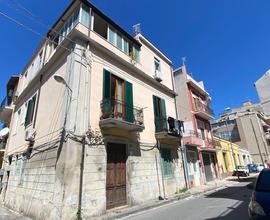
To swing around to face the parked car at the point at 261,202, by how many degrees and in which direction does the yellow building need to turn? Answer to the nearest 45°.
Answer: approximately 45° to its right

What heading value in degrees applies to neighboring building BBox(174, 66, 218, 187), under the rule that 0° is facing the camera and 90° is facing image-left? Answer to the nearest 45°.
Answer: approximately 315°

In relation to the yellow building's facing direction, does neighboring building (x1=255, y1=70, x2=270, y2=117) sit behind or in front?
in front

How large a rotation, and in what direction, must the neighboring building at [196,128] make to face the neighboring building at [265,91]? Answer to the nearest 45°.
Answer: approximately 45° to its right

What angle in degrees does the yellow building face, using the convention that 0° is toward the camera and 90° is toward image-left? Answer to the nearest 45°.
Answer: approximately 315°

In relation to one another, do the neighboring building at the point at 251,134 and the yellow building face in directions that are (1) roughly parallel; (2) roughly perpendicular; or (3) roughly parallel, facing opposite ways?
roughly perpendicular

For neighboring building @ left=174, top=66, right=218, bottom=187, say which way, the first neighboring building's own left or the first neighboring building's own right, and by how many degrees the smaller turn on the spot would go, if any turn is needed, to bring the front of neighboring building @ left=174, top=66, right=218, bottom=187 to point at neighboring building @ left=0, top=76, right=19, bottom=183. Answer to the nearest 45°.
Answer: approximately 90° to the first neighboring building's own right

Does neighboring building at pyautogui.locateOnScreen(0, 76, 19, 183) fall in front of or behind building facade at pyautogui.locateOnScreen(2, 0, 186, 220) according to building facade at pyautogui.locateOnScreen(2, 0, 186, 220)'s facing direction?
behind

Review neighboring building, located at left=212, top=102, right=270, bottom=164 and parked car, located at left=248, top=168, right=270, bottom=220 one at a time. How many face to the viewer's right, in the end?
0

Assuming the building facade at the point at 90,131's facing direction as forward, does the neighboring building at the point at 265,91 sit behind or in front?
in front
